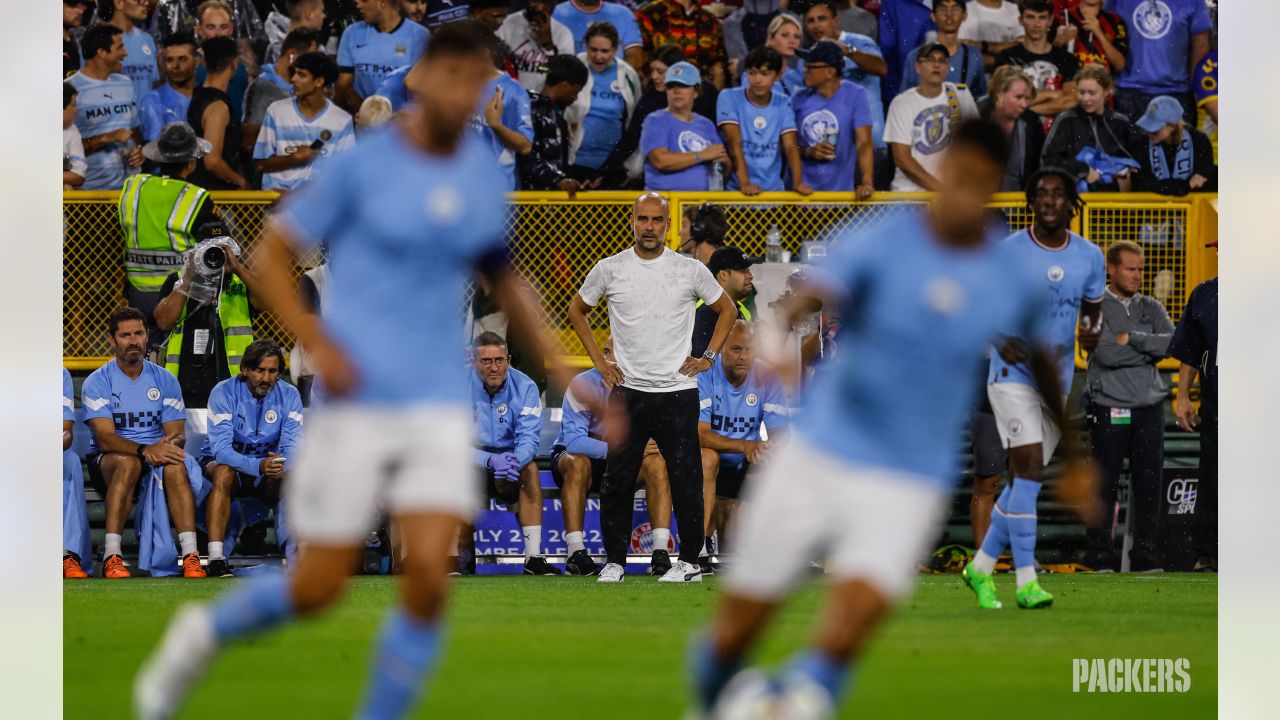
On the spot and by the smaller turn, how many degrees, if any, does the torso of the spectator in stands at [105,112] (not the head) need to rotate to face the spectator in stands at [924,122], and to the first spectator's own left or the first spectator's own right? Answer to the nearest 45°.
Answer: approximately 45° to the first spectator's own left

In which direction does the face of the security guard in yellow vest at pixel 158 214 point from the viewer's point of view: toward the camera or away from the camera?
away from the camera

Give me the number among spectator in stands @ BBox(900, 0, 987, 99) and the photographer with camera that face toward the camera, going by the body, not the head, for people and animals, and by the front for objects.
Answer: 2

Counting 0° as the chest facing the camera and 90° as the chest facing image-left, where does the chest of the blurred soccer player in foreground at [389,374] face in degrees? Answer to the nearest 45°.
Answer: approximately 315°

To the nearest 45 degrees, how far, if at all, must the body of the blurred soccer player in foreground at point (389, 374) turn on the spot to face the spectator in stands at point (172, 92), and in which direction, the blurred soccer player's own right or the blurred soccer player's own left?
approximately 135° to the blurred soccer player's own left
